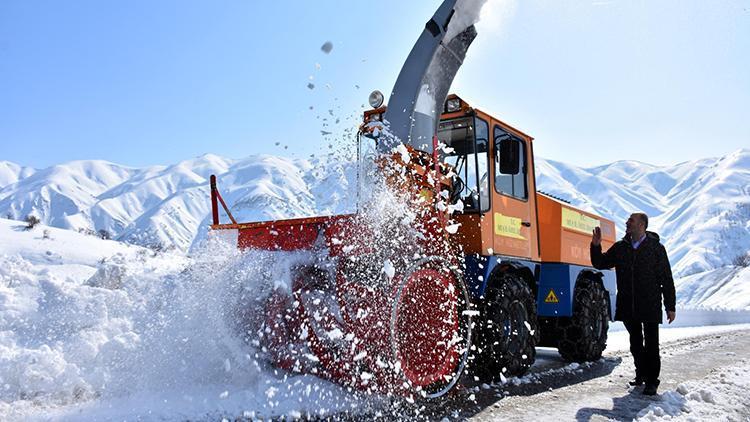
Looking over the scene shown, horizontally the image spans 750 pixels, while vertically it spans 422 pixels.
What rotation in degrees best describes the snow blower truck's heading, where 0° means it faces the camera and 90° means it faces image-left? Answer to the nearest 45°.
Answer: approximately 45°

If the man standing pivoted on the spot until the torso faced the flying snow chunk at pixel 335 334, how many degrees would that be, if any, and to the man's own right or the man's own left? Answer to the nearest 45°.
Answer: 0° — they already face it

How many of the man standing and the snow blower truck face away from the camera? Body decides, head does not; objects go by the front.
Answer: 0

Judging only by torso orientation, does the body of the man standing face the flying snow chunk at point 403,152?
yes

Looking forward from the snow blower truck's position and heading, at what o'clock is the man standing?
The man standing is roughly at 7 o'clock from the snow blower truck.
